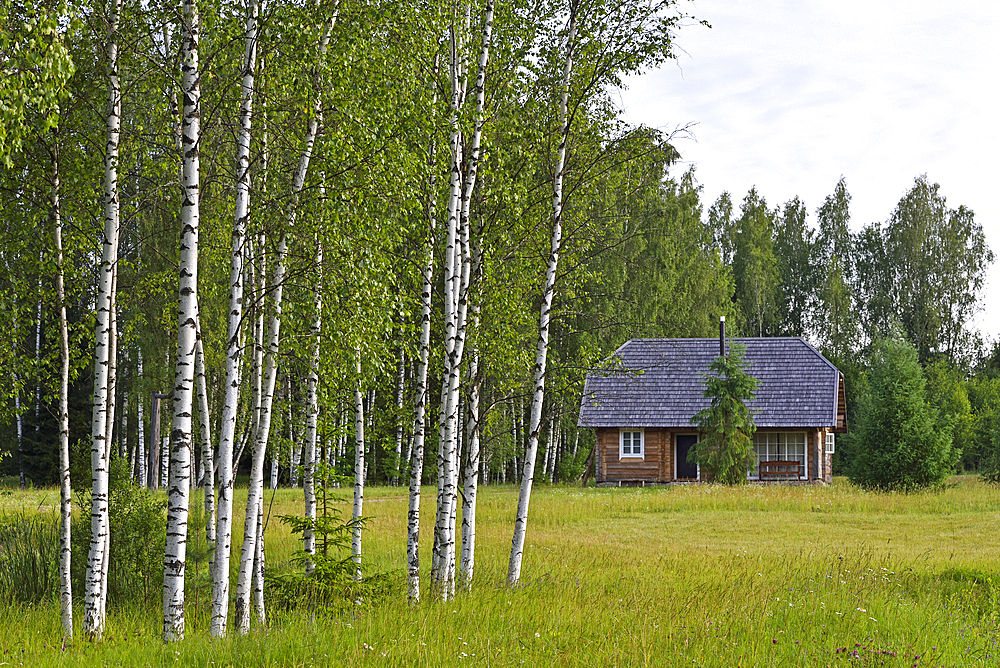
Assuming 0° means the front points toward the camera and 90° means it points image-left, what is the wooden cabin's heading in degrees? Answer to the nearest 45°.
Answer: approximately 0°

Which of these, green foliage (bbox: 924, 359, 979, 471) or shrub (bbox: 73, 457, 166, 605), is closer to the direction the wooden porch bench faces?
the shrub

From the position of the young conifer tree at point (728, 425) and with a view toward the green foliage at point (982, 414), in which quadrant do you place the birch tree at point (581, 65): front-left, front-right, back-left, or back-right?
back-right

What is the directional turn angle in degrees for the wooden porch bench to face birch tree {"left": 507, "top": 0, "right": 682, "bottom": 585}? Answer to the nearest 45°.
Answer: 0° — it already faces it

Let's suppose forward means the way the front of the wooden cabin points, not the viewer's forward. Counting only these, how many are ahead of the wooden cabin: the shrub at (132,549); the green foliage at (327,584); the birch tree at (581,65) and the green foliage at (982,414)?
3

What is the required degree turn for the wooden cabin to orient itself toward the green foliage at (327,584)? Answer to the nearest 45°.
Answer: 0° — it already faces it

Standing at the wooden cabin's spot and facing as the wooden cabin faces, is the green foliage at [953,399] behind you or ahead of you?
behind
